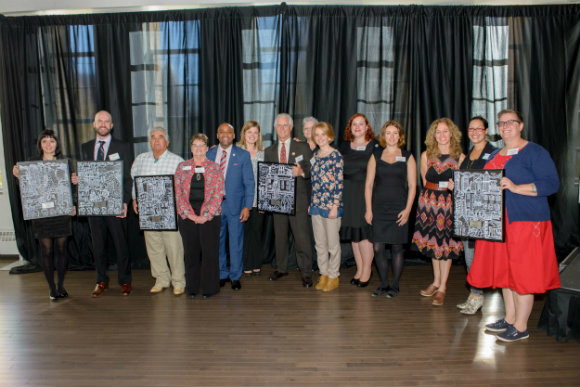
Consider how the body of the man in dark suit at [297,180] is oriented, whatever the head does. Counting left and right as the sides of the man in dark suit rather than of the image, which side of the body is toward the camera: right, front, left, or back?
front

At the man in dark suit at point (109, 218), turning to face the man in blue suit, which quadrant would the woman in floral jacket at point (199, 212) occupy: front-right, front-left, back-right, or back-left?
front-right

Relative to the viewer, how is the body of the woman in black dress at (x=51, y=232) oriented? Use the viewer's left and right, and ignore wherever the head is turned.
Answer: facing the viewer

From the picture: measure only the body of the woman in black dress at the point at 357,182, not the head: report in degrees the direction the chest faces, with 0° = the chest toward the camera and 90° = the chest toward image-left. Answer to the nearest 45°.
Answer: approximately 45°

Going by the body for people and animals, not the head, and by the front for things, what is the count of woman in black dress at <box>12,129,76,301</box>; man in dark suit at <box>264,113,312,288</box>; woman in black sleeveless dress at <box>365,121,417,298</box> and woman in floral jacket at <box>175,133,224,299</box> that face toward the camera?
4

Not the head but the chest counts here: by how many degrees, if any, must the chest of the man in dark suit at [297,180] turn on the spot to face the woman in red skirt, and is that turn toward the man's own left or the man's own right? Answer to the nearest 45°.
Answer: approximately 45° to the man's own left

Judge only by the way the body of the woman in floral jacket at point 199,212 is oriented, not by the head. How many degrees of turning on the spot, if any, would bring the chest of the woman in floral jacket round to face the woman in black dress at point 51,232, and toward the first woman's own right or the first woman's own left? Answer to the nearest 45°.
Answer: approximately 90° to the first woman's own right

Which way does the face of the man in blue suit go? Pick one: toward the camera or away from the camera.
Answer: toward the camera

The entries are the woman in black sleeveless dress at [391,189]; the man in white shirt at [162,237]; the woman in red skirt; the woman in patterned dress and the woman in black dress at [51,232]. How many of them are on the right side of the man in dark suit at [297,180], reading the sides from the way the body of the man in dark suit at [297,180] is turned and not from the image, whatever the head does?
2

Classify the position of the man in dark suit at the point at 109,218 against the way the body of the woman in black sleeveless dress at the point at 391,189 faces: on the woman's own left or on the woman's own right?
on the woman's own right

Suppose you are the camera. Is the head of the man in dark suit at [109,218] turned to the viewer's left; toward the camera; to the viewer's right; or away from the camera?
toward the camera

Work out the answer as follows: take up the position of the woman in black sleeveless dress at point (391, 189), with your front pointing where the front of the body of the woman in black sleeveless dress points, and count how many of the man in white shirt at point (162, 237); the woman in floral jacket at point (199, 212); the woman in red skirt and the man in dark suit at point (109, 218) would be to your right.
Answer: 3

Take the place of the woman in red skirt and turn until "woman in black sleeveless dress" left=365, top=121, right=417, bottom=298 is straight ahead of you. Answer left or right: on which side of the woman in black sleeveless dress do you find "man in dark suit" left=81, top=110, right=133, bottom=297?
left
